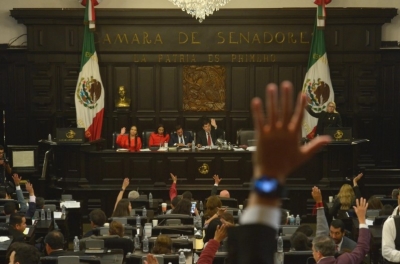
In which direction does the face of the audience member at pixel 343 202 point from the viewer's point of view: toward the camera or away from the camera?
away from the camera

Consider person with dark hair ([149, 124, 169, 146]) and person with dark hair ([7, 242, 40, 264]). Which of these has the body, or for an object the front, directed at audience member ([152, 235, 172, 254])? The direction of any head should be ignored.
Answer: person with dark hair ([149, 124, 169, 146])

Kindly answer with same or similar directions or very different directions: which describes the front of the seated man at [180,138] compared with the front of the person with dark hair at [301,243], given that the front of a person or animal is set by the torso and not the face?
very different directions

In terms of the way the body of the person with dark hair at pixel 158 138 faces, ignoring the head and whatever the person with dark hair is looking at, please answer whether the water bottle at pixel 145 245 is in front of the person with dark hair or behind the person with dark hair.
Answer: in front

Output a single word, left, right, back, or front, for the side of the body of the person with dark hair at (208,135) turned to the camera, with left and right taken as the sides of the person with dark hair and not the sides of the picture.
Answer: front

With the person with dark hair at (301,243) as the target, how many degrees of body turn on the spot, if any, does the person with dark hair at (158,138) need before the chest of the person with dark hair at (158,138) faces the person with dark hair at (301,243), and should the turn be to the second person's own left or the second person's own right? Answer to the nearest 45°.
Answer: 0° — they already face them

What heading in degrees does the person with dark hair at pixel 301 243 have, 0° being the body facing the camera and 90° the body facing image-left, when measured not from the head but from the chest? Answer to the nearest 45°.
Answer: approximately 180°

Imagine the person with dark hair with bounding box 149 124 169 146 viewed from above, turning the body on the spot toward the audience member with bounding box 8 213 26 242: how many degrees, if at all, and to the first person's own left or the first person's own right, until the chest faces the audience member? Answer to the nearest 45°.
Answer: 0° — they already face them

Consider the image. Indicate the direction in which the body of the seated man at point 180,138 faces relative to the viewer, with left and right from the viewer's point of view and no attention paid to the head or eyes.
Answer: facing the viewer

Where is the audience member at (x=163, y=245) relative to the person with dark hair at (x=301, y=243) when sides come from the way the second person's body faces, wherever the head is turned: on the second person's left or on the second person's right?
on the second person's left

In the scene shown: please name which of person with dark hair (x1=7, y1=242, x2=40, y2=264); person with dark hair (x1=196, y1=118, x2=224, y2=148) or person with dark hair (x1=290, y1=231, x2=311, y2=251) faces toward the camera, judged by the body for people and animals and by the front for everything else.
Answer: person with dark hair (x1=196, y1=118, x2=224, y2=148)

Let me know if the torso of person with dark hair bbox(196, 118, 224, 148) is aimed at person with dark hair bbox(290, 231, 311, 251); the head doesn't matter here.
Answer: yes

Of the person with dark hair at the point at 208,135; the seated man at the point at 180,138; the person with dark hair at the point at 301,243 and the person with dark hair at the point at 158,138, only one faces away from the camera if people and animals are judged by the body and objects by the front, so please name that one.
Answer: the person with dark hair at the point at 301,243

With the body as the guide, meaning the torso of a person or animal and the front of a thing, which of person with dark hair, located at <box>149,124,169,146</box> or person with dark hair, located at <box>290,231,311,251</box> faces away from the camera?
person with dark hair, located at <box>290,231,311,251</box>

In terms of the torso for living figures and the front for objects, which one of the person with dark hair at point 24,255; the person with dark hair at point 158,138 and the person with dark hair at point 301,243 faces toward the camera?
the person with dark hair at point 158,138

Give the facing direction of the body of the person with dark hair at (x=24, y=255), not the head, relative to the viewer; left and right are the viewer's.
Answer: facing away from the viewer and to the left of the viewer

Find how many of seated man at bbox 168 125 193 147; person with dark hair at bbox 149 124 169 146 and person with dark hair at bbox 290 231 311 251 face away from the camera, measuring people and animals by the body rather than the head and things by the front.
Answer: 1
